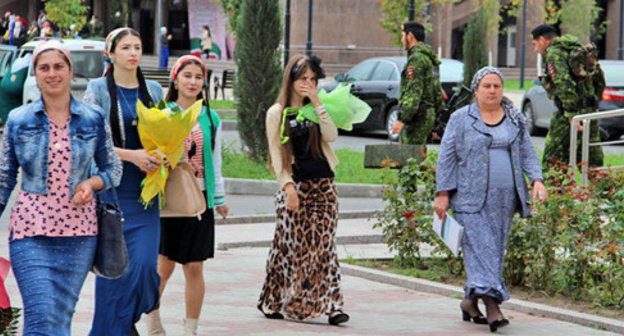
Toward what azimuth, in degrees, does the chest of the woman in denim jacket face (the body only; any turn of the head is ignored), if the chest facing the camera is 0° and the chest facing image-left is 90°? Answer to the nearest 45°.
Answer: approximately 0°

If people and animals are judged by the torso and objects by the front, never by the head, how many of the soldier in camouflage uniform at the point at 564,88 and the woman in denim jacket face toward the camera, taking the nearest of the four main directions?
1

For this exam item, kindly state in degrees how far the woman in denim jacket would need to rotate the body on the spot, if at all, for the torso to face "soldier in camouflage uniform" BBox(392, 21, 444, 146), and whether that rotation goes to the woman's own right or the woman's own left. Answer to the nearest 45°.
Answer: approximately 135° to the woman's own left

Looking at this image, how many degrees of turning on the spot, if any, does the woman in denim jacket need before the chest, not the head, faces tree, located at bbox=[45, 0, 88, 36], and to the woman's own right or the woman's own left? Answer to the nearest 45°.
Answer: approximately 180°

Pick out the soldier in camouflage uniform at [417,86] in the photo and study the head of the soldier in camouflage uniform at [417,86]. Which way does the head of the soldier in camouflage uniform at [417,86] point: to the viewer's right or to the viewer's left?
to the viewer's left

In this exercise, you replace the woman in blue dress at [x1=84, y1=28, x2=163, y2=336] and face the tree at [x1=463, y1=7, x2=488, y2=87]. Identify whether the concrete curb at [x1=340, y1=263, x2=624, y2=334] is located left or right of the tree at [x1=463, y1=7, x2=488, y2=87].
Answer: right

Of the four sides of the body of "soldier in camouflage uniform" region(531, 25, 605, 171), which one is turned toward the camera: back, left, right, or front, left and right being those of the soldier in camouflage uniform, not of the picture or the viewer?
left

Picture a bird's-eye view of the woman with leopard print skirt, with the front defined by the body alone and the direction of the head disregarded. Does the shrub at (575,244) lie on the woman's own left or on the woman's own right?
on the woman's own left

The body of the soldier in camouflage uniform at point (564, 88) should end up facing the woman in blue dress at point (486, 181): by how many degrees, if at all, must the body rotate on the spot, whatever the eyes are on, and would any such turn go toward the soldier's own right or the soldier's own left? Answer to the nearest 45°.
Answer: approximately 90° to the soldier's own left

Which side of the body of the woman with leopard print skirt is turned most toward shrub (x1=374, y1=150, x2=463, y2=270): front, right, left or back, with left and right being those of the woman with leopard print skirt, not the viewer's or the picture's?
left

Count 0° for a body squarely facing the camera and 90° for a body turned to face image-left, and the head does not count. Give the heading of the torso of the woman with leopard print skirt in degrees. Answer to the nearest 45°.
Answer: approximately 315°
